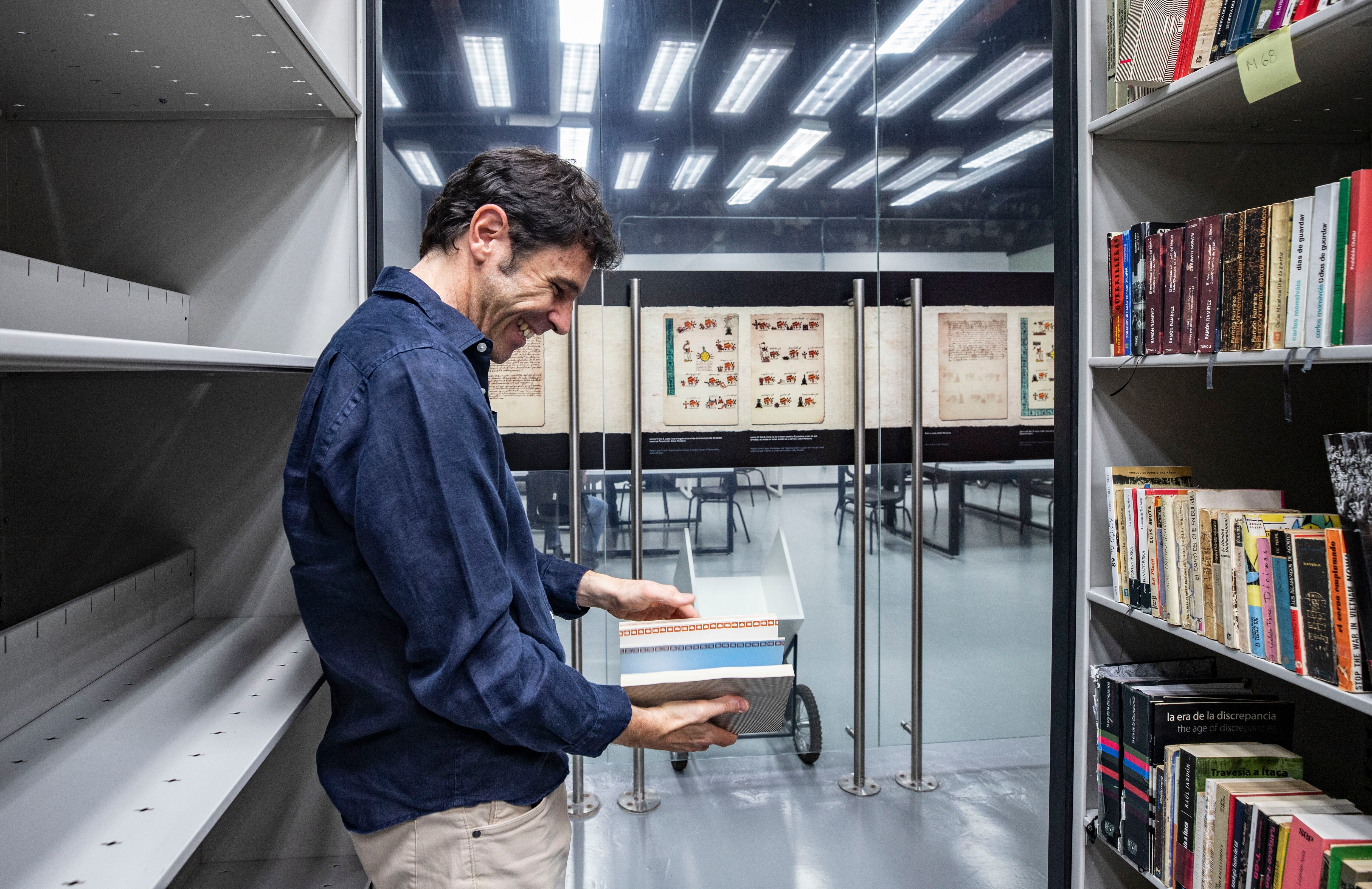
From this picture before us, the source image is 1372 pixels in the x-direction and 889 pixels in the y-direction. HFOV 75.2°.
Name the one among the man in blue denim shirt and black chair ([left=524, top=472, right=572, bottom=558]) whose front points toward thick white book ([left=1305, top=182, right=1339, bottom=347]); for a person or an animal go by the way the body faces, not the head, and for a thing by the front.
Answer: the man in blue denim shirt

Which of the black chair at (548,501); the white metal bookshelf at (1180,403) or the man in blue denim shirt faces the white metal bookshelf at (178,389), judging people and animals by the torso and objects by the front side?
the white metal bookshelf at (1180,403)

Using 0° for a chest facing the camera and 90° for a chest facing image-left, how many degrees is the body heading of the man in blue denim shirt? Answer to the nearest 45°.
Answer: approximately 270°

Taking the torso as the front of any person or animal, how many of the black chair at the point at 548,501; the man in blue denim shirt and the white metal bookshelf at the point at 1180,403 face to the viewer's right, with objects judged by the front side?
1

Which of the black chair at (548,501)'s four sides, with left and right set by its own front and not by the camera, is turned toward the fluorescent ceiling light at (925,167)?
right

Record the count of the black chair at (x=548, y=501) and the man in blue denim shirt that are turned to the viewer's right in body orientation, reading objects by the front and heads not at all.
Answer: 1

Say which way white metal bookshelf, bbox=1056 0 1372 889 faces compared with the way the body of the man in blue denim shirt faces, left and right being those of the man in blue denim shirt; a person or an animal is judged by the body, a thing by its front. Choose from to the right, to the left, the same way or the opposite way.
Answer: the opposite way

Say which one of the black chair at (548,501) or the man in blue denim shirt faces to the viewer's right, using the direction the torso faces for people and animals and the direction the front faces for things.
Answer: the man in blue denim shirt

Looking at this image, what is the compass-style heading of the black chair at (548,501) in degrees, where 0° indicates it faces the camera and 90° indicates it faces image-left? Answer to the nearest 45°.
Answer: approximately 180°

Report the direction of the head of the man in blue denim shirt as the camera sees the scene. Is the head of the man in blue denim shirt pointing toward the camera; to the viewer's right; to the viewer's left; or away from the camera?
to the viewer's right

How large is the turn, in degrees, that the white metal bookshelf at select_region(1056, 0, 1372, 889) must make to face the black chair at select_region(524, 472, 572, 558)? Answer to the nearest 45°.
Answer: approximately 45° to its right
